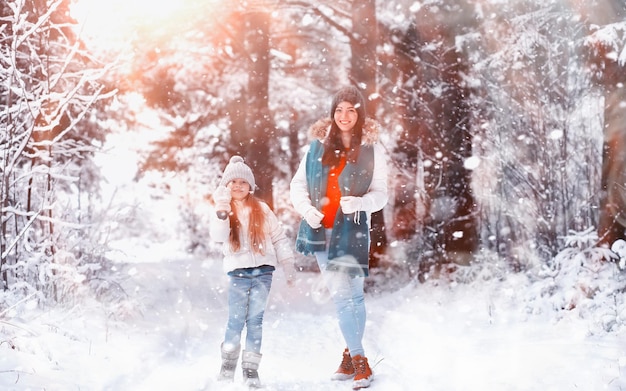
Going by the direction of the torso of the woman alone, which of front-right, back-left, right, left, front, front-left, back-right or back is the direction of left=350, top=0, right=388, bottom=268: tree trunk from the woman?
back

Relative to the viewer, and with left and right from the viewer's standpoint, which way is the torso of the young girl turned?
facing the viewer

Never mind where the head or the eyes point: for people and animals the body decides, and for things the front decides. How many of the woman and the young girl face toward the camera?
2

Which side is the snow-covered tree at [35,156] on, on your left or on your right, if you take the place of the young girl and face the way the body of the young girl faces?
on your right

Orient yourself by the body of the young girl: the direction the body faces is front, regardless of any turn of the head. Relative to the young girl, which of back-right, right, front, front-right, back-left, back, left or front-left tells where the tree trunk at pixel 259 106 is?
back

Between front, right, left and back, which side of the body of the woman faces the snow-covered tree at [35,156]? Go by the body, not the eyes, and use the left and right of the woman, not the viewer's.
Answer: right

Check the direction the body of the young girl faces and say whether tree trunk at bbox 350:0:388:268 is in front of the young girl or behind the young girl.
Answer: behind

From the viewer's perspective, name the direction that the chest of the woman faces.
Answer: toward the camera

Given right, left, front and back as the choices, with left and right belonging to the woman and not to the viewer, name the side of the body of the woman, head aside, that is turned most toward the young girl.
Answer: right
